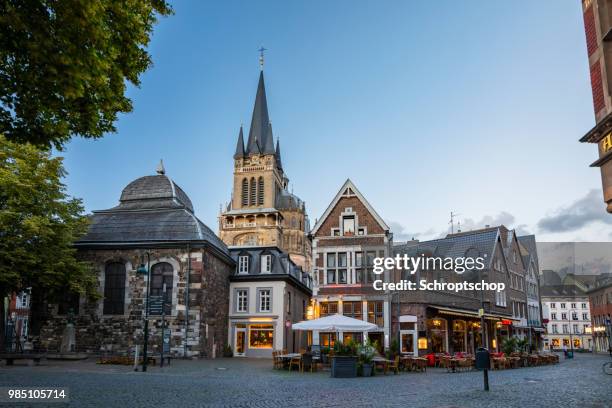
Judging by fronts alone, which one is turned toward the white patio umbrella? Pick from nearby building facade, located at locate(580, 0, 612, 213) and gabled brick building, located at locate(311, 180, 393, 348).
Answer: the gabled brick building

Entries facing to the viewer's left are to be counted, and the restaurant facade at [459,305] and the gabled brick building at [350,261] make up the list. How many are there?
0

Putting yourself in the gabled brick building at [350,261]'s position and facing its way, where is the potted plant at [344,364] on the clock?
The potted plant is roughly at 12 o'clock from the gabled brick building.

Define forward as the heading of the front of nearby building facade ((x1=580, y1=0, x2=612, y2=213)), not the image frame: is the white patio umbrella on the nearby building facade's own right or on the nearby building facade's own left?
on the nearby building facade's own right

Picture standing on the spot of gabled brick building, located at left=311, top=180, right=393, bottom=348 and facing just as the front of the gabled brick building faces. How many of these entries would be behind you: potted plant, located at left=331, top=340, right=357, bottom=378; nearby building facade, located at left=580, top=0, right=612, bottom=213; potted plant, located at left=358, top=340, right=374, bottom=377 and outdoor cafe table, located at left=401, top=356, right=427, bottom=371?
0

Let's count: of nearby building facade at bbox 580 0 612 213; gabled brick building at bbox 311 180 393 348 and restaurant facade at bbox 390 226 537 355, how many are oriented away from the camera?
0

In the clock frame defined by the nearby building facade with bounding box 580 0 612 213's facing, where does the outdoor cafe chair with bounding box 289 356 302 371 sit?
The outdoor cafe chair is roughly at 3 o'clock from the nearby building facade.

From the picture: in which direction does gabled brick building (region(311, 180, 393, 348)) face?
toward the camera

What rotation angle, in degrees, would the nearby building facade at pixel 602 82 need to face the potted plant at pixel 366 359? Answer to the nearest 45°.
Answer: approximately 90° to its right

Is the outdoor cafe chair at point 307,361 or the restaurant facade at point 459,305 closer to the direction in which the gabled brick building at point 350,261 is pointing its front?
the outdoor cafe chair

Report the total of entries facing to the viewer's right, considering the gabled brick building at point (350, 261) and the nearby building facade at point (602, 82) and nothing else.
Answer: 0

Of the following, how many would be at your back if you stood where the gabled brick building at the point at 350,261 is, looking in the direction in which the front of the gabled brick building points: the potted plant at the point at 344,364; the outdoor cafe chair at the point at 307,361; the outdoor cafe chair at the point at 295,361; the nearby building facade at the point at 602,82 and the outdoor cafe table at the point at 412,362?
0

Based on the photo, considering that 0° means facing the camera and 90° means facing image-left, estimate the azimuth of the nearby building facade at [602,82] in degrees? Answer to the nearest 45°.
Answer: approximately 45°

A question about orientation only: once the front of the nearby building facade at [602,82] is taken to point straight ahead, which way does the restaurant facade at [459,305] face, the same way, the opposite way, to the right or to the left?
to the left

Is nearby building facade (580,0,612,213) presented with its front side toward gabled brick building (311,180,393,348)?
no

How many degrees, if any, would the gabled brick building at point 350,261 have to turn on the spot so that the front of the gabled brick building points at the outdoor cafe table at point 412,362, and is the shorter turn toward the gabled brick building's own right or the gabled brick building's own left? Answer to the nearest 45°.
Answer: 0° — it already faces it
